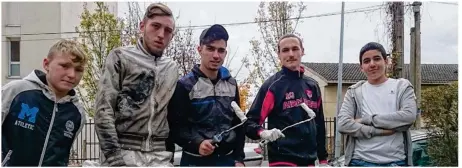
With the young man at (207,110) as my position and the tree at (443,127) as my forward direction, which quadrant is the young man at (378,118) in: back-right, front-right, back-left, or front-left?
front-right

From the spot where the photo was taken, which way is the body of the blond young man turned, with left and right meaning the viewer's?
facing the viewer and to the right of the viewer

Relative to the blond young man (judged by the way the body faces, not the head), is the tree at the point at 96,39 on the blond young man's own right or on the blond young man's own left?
on the blond young man's own left

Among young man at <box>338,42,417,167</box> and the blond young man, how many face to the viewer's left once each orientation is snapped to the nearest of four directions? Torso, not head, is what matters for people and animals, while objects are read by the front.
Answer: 0

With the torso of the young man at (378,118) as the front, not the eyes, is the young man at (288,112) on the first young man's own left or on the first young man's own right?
on the first young man's own right

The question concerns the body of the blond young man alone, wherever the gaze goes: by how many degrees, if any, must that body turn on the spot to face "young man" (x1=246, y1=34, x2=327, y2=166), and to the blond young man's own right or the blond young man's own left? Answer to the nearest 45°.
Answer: approximately 45° to the blond young man's own left

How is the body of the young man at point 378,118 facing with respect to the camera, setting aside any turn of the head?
toward the camera

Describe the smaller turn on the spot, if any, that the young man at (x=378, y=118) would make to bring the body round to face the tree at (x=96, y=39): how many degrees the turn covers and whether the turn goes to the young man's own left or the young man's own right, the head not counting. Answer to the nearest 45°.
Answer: approximately 135° to the young man's own right

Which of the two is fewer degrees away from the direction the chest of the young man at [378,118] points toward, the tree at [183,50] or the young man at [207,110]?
the young man

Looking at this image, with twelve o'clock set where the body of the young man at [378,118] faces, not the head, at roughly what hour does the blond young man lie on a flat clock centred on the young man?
The blond young man is roughly at 2 o'clock from the young man.
